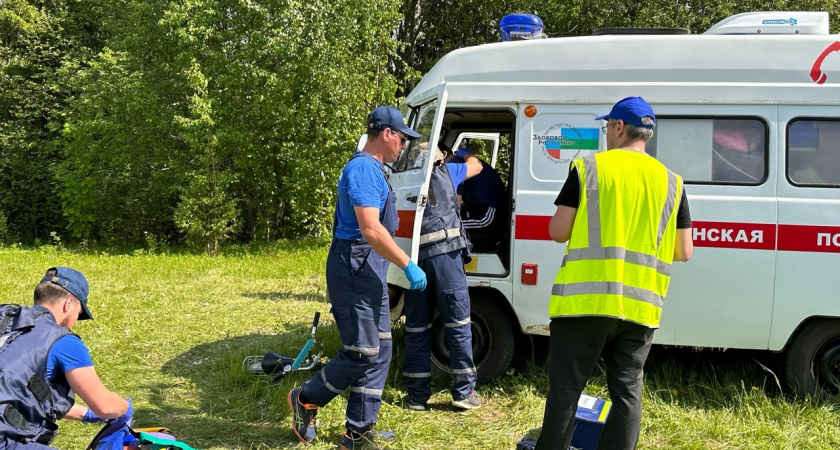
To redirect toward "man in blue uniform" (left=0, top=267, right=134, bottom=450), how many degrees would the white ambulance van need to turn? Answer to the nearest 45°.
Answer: approximately 45° to its left

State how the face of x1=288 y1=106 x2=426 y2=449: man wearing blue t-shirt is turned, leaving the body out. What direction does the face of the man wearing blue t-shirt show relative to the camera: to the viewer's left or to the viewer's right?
to the viewer's right

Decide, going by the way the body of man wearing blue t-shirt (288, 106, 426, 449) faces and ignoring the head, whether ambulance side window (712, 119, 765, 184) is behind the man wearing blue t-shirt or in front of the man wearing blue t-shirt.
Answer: in front

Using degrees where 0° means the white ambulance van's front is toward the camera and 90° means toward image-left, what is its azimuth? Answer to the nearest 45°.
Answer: approximately 90°

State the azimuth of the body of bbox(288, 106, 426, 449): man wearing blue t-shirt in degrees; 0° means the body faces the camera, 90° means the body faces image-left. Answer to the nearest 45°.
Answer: approximately 270°

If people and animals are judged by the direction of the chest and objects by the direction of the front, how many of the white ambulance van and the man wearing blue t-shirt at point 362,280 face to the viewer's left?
1

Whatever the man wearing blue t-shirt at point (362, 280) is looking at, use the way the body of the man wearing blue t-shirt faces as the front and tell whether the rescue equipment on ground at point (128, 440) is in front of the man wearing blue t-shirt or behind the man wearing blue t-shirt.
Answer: behind

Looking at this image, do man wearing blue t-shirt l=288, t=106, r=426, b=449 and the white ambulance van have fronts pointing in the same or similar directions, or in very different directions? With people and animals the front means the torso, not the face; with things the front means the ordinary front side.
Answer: very different directions

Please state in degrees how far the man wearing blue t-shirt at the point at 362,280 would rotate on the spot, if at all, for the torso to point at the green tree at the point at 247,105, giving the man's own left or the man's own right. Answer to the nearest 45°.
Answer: approximately 90° to the man's own left

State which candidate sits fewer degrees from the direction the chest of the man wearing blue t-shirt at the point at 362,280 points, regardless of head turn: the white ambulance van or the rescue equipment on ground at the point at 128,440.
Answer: the white ambulance van
